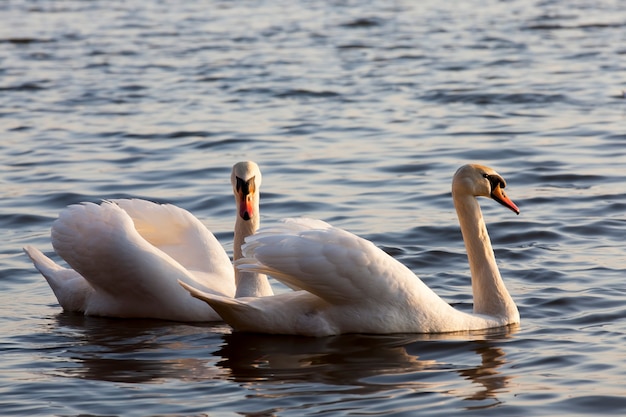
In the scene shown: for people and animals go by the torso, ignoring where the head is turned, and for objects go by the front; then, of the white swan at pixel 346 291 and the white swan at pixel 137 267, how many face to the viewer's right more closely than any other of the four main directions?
2

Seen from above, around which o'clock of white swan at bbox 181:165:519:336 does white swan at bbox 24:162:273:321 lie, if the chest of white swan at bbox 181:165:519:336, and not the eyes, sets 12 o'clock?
white swan at bbox 24:162:273:321 is roughly at 7 o'clock from white swan at bbox 181:165:519:336.

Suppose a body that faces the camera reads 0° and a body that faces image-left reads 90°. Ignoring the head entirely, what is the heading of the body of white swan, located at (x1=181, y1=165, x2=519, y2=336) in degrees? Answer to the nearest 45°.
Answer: approximately 270°

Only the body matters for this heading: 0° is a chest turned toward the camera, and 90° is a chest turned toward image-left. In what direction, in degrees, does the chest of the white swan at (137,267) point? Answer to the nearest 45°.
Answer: approximately 270°

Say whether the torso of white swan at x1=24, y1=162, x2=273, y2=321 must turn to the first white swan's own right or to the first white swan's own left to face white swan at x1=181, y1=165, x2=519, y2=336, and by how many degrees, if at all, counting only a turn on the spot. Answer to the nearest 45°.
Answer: approximately 45° to the first white swan's own right
